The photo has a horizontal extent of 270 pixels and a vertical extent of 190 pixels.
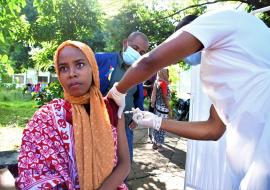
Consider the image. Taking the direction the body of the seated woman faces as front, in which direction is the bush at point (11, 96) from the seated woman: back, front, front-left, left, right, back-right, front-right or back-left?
back

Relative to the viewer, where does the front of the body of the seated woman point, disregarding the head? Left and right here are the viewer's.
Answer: facing the viewer

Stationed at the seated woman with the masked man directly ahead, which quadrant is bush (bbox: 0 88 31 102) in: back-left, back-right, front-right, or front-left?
front-left

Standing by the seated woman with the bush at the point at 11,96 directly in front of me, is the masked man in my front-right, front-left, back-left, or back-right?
front-right

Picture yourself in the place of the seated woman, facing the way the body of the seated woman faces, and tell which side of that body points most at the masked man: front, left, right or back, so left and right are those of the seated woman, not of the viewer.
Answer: back

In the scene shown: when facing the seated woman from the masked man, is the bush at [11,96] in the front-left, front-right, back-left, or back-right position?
back-right
